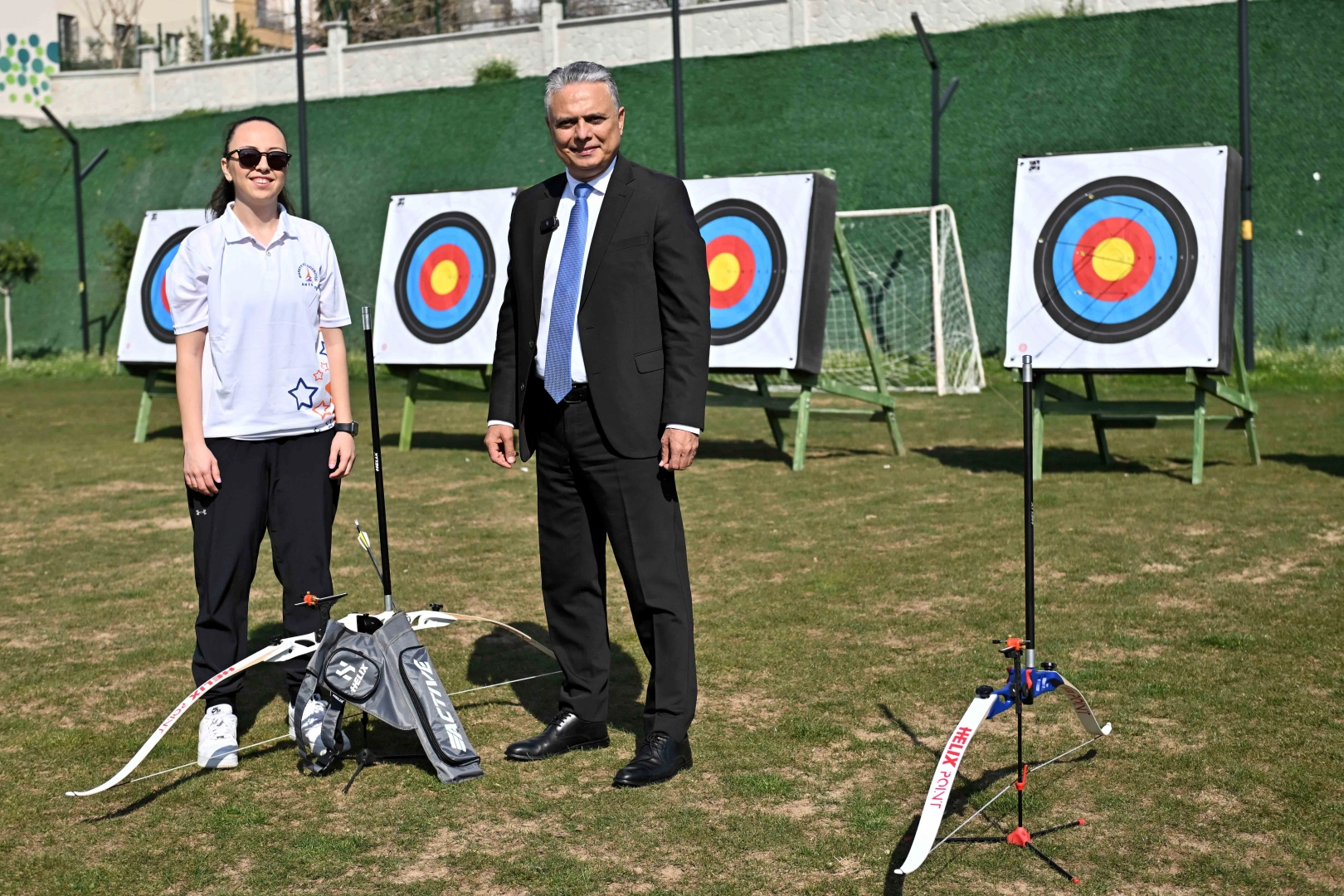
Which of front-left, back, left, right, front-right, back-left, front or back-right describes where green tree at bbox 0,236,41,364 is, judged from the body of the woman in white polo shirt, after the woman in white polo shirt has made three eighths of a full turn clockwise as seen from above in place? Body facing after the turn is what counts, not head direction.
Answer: front-right

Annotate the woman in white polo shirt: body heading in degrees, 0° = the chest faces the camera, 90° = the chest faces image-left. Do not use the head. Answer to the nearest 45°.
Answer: approximately 0°

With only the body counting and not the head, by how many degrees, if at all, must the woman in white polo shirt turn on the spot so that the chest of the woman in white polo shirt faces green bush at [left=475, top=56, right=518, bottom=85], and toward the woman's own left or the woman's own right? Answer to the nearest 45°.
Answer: approximately 180°

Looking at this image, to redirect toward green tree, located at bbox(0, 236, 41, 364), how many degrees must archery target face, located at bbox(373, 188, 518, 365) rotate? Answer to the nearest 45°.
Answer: approximately 90° to its right

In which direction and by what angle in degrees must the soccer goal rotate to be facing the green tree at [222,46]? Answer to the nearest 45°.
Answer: approximately 90° to its right

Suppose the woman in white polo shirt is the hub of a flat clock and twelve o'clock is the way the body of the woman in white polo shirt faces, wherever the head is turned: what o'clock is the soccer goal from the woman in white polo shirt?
The soccer goal is roughly at 7 o'clock from the woman in white polo shirt.

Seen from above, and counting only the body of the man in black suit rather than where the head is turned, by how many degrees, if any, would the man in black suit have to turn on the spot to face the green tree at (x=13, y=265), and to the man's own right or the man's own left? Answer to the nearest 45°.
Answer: approximately 90° to the man's own right

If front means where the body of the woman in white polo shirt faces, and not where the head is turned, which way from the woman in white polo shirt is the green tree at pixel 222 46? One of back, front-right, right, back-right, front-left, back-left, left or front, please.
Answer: back

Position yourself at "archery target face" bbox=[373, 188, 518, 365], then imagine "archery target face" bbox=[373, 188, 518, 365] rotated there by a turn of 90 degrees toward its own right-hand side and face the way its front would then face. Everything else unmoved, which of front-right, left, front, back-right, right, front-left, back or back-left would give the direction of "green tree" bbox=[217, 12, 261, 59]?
front-right

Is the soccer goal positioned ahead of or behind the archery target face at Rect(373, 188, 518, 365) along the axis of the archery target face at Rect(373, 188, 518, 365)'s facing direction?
behind

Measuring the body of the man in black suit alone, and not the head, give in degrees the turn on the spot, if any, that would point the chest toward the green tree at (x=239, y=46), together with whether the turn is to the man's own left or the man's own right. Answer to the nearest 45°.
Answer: approximately 135° to the man's own right

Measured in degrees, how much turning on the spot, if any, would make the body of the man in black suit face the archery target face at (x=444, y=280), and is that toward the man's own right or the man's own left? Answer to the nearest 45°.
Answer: approximately 135° to the man's own right
